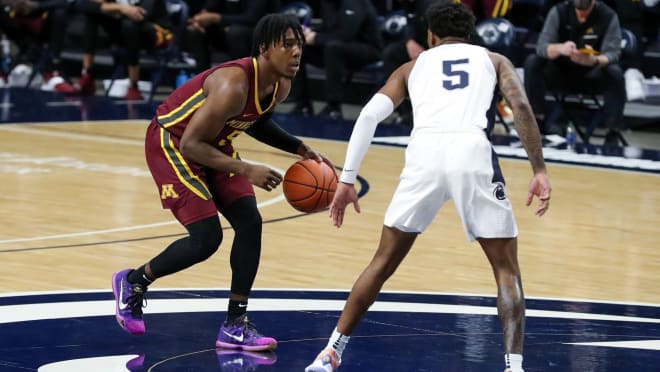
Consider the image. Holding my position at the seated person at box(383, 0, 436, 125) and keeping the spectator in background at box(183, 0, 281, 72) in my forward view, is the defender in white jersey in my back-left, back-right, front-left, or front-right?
back-left

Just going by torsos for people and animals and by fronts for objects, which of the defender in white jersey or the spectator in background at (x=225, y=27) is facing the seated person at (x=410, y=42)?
the defender in white jersey

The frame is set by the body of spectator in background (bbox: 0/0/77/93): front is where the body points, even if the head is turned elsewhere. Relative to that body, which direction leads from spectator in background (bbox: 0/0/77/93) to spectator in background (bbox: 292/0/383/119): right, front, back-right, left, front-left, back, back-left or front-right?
front-left

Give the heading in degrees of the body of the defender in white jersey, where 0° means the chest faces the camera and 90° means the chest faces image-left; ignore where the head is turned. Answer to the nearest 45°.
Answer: approximately 180°

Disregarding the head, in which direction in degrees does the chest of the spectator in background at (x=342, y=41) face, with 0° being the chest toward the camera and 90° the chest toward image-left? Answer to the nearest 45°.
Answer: approximately 45°

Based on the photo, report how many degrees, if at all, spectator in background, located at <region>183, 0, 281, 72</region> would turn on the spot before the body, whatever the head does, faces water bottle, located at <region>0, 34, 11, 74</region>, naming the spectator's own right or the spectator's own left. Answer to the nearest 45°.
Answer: approximately 90° to the spectator's own right

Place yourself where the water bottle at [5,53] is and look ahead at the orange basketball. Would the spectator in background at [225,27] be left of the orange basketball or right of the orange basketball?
left

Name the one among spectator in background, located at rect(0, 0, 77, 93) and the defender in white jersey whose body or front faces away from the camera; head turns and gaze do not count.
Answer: the defender in white jersey

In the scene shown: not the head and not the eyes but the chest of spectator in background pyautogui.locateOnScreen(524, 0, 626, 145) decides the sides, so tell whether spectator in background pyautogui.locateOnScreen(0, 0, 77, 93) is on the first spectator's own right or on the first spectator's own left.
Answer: on the first spectator's own right

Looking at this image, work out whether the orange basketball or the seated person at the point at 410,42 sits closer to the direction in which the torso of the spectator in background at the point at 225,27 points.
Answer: the orange basketball

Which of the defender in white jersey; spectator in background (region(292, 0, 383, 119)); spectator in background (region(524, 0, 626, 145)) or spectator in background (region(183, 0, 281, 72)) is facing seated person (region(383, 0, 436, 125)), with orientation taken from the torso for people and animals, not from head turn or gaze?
the defender in white jersey

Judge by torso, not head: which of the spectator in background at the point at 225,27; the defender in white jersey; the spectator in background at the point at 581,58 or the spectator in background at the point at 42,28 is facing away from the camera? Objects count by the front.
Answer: the defender in white jersey

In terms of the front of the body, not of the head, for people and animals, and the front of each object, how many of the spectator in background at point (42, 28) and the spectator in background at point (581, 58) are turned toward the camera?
2
